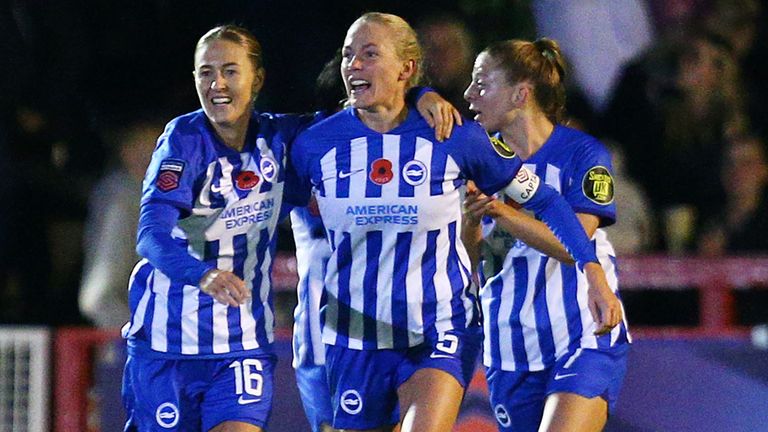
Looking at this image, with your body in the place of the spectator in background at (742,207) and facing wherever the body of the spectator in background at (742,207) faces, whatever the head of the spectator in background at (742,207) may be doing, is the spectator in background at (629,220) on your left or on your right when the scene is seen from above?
on your right

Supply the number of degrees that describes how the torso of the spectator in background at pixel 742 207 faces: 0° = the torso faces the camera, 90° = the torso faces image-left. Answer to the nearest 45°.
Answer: approximately 0°

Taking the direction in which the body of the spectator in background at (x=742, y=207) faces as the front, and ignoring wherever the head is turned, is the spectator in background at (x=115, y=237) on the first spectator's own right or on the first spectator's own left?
on the first spectator's own right

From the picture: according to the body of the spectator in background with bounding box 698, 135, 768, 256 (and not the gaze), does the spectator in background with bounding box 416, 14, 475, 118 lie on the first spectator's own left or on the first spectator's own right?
on the first spectator's own right
